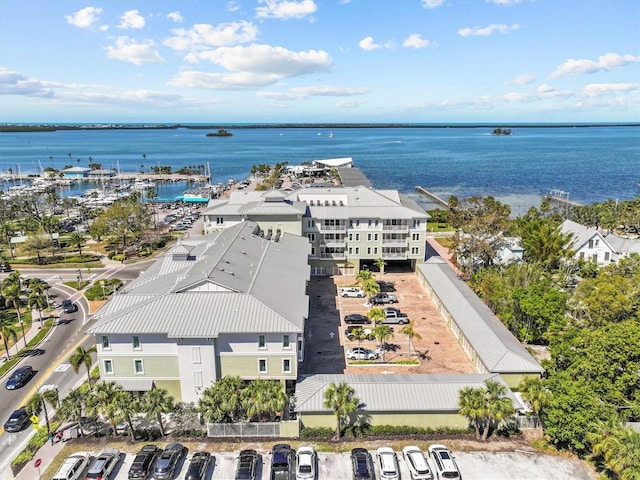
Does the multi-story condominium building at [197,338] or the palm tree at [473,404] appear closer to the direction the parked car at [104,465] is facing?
the multi-story condominium building

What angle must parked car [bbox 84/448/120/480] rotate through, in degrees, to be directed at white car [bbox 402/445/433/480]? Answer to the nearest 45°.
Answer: approximately 90° to its right

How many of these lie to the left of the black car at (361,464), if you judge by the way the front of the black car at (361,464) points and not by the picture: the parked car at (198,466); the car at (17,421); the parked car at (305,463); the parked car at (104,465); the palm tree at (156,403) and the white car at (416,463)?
5

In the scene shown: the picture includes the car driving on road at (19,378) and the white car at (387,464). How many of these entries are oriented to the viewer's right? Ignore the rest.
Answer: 0

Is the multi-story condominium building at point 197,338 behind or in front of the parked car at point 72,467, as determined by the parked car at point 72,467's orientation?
in front

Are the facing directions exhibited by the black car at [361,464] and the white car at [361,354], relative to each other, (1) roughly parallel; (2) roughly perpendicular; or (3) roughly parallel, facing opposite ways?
roughly perpendicular

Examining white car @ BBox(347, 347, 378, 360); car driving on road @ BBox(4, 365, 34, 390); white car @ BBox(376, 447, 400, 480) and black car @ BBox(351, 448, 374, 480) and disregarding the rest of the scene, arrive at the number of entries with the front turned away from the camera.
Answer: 2

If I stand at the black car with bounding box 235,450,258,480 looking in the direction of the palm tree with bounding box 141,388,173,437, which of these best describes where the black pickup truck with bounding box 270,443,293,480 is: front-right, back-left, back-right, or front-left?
back-right

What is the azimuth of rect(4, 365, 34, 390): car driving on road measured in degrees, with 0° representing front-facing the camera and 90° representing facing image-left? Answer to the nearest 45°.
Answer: approximately 45°

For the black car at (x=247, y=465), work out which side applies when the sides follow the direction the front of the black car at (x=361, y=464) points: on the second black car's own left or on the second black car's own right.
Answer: on the second black car's own left

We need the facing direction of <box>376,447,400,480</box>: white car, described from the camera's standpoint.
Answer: facing away from the viewer

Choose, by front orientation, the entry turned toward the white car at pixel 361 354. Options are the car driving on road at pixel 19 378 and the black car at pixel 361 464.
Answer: the black car

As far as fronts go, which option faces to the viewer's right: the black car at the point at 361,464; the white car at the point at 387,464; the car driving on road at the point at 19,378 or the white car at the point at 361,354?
the white car at the point at 361,354

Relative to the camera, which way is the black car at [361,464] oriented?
away from the camera

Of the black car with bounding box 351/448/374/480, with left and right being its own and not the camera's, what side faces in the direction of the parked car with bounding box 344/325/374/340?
front

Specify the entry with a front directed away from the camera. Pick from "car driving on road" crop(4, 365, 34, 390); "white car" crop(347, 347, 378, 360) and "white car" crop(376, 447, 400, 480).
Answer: "white car" crop(376, 447, 400, 480)

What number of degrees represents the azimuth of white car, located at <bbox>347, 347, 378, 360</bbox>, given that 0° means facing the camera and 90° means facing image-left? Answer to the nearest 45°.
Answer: approximately 270°

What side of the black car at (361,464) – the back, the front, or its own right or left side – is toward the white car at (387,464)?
right

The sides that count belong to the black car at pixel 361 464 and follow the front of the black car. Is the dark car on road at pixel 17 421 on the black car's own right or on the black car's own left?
on the black car's own left

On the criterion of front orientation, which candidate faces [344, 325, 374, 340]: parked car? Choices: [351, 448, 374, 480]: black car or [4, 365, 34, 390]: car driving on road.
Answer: the black car

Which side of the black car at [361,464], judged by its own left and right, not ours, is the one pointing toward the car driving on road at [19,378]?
left

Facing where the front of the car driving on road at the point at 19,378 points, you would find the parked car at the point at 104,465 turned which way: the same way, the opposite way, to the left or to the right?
the opposite way
